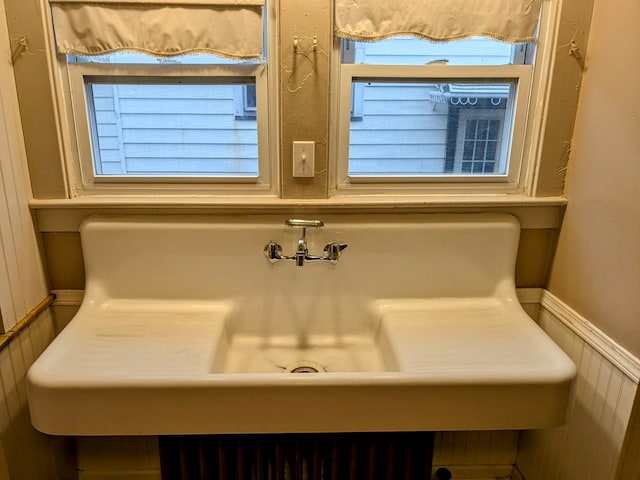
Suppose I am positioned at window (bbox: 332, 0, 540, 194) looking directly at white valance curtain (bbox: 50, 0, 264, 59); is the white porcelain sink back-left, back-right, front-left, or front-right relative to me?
front-left

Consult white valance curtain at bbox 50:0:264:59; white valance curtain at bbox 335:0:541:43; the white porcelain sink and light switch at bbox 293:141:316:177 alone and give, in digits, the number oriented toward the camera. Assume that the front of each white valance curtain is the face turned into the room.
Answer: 4

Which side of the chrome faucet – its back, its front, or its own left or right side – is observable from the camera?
front

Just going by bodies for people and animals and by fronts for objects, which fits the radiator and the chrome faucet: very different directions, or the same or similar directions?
same or similar directions

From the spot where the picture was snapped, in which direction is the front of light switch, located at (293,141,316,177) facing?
facing the viewer

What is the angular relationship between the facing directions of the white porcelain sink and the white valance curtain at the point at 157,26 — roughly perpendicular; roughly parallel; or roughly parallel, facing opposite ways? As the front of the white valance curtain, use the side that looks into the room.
roughly parallel

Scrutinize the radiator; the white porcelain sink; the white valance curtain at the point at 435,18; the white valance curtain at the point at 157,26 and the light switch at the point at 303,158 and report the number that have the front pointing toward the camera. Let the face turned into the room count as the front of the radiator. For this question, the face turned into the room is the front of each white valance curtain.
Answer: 5

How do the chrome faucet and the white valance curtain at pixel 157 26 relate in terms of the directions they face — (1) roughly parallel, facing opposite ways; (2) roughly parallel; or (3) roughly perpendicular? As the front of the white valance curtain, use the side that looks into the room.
roughly parallel
